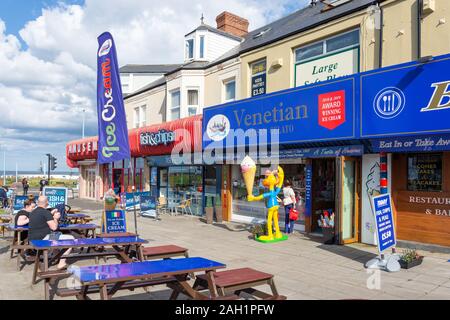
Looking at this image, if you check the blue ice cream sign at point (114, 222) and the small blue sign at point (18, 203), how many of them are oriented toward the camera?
2

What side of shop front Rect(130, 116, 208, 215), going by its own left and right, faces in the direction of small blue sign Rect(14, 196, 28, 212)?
front

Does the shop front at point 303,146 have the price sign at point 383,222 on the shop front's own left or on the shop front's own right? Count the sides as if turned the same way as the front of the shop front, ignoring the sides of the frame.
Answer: on the shop front's own left

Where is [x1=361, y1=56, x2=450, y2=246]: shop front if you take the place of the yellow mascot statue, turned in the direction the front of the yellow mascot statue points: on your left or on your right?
on your left

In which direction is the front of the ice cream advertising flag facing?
toward the camera

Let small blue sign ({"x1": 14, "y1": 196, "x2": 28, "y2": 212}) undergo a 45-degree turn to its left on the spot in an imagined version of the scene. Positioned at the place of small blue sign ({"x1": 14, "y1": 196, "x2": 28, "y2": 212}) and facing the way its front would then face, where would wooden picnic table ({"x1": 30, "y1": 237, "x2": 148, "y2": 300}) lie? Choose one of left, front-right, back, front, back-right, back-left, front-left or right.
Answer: front-right

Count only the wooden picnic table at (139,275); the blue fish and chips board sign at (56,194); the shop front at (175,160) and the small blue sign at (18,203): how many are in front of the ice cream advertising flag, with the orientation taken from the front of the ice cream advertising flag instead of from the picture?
1

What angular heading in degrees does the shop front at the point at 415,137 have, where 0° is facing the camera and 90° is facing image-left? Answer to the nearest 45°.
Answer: approximately 45°

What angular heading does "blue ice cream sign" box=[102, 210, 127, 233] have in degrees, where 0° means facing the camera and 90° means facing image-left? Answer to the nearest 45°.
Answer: approximately 0°

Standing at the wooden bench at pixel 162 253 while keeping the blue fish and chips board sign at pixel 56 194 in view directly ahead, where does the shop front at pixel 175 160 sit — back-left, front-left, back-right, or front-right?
front-right

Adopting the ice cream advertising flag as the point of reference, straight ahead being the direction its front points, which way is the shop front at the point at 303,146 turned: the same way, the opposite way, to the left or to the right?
to the right

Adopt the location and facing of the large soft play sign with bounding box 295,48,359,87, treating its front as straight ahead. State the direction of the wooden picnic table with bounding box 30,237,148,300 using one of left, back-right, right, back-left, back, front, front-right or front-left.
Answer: front

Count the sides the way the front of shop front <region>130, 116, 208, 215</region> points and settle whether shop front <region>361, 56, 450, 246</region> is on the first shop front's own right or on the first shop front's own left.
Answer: on the first shop front's own left

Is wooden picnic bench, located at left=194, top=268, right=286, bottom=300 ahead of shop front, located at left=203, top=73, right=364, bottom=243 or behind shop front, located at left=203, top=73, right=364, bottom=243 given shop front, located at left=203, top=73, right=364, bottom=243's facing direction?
ahead

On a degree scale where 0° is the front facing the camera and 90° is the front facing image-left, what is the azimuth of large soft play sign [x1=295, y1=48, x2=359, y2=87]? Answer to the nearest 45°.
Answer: approximately 45°

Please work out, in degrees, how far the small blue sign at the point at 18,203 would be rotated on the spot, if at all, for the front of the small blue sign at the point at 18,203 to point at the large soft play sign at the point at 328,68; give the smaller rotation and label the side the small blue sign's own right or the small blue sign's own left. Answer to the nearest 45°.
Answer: approximately 45° to the small blue sign's own left
